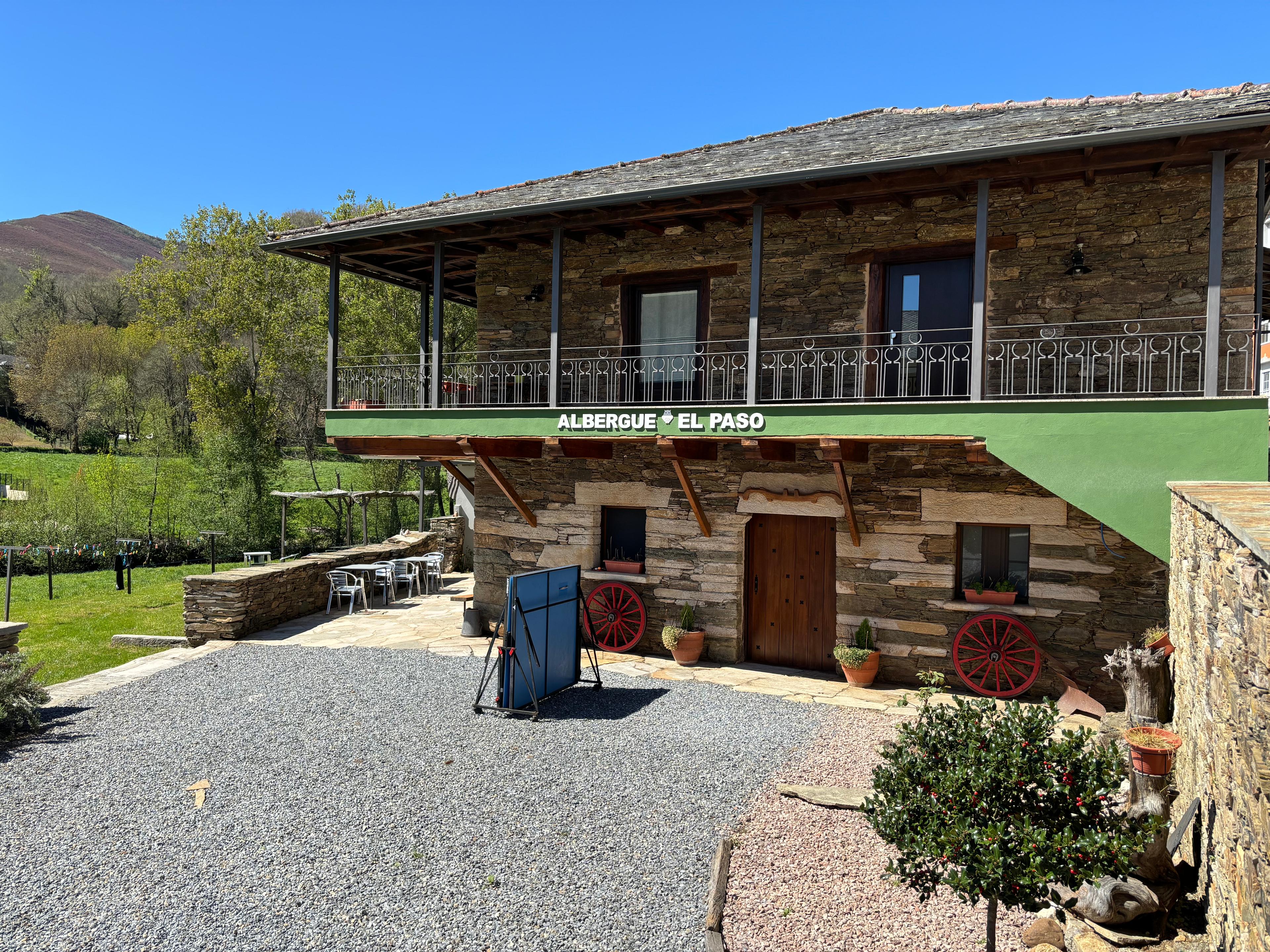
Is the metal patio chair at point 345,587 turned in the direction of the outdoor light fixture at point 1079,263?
no

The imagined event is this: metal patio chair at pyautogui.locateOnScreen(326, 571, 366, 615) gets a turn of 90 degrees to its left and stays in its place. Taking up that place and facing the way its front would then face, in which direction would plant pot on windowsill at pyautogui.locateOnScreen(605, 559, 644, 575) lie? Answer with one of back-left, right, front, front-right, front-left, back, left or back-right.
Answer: back

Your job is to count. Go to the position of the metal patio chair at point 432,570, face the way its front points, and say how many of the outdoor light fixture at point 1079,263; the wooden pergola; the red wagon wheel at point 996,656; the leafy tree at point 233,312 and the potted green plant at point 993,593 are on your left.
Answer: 3

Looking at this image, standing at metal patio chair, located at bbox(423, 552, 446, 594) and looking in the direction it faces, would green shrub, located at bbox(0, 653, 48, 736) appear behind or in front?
in front

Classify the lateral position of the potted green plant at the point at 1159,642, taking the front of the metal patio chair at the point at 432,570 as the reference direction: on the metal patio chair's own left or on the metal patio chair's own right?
on the metal patio chair's own left

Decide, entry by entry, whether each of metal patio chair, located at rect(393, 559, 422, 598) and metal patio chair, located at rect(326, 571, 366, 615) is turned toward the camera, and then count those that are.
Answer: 0

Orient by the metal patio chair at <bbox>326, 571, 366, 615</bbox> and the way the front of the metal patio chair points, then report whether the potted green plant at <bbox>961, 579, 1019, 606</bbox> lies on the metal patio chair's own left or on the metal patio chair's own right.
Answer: on the metal patio chair's own right

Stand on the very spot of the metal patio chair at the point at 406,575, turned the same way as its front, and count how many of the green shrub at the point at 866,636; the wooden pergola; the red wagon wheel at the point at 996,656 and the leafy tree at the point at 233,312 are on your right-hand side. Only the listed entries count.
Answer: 2

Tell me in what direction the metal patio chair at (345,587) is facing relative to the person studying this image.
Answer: facing away from the viewer and to the right of the viewer

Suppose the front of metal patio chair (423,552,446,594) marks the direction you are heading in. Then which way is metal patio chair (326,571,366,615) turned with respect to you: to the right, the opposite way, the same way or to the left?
the opposite way

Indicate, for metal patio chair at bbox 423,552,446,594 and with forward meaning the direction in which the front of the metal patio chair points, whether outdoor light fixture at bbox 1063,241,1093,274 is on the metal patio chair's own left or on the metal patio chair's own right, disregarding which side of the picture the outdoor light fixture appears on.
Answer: on the metal patio chair's own left
